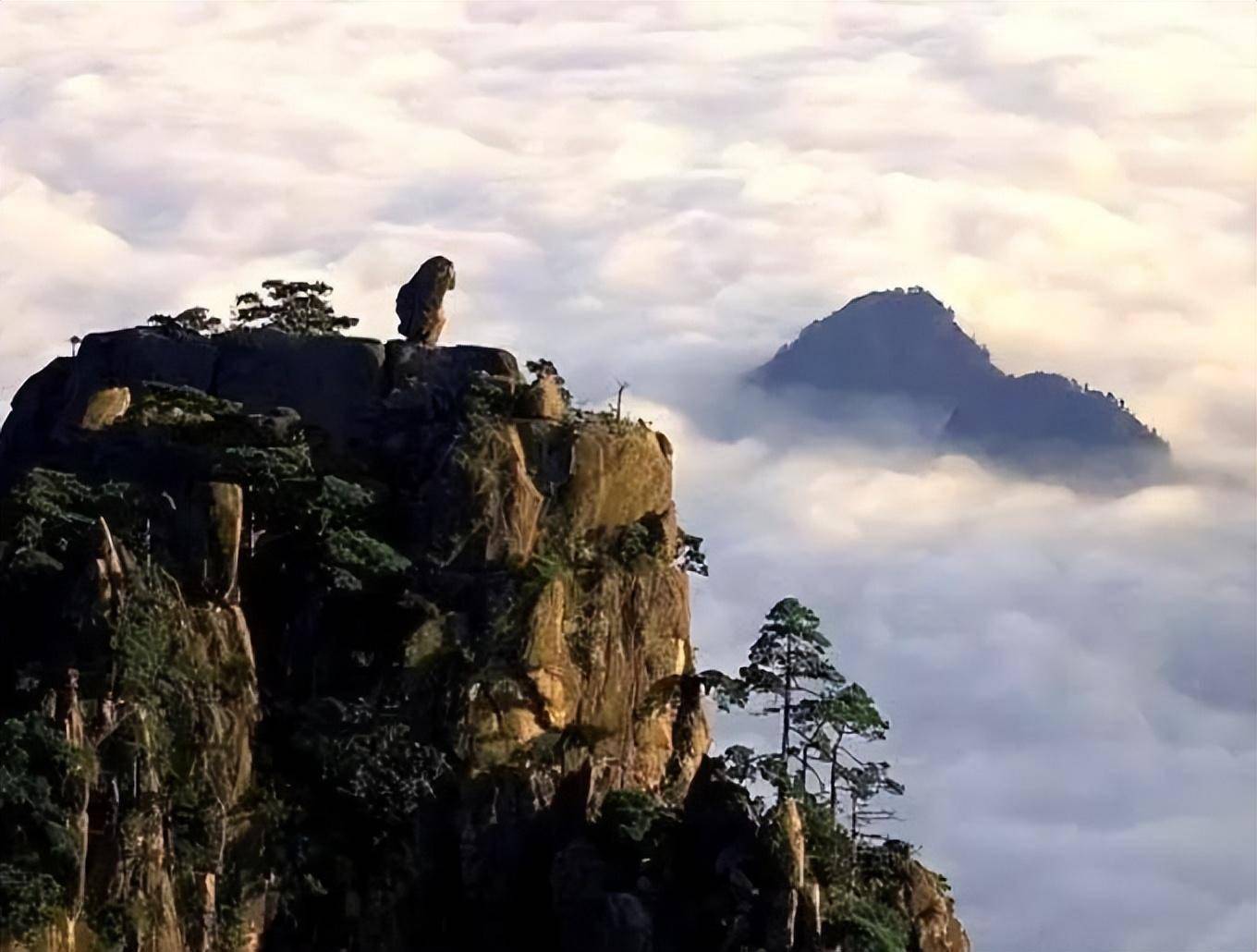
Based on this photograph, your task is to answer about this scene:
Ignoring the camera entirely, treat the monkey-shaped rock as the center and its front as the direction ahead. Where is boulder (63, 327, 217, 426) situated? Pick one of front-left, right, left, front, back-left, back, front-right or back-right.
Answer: back

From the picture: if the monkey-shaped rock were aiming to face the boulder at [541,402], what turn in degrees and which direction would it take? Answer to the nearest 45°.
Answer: approximately 45° to its right

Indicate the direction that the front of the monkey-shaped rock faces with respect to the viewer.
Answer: facing to the right of the viewer

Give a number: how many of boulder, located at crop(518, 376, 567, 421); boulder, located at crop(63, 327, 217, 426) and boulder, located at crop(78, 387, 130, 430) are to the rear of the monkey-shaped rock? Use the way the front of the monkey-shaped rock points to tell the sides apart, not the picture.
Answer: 2

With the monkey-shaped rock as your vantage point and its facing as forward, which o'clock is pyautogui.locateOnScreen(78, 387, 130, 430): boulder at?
The boulder is roughly at 6 o'clock from the monkey-shaped rock.
